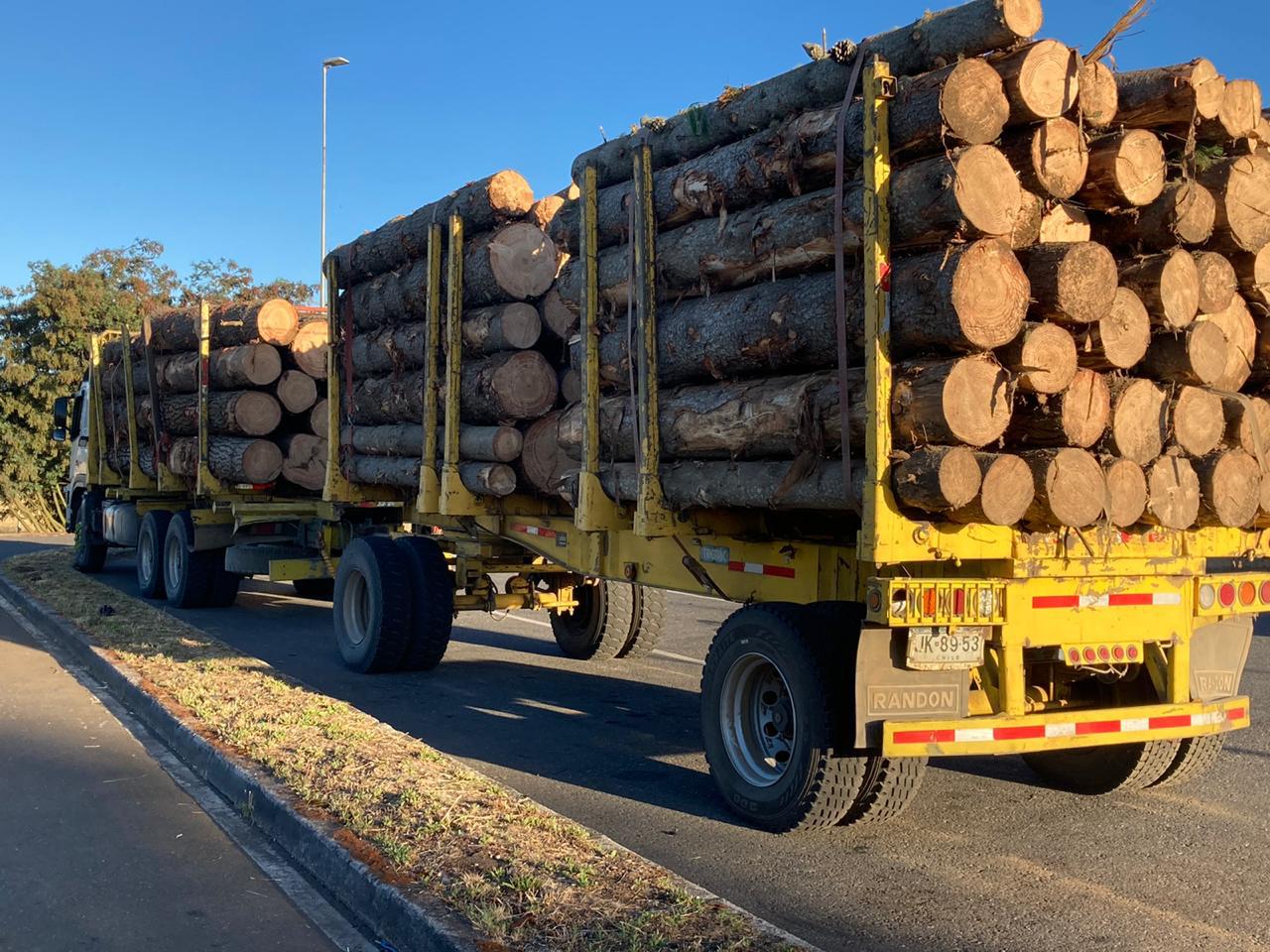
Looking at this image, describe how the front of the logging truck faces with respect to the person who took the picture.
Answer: facing away from the viewer and to the left of the viewer

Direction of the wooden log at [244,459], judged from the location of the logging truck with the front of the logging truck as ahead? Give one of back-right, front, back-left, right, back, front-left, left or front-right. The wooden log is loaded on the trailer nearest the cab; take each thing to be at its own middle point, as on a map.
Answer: front
